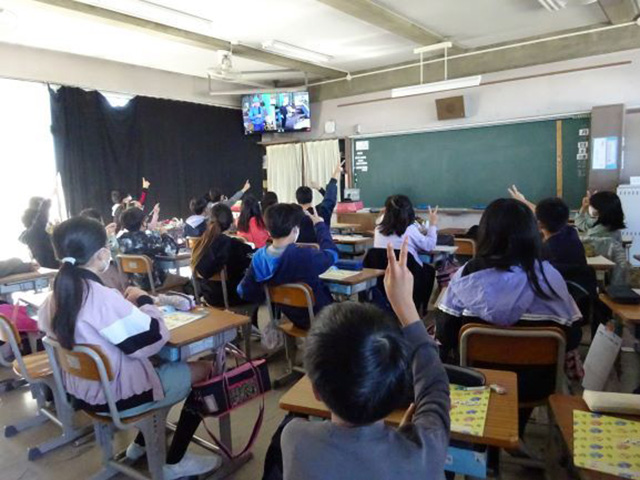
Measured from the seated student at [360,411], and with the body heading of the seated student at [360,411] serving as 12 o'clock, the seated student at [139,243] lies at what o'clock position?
the seated student at [139,243] is roughly at 11 o'clock from the seated student at [360,411].

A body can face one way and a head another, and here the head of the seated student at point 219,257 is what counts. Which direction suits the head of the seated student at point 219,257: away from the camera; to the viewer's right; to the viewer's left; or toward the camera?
away from the camera

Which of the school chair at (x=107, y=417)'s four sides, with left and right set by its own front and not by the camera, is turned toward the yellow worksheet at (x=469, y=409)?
right

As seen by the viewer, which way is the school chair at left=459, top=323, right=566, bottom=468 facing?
away from the camera

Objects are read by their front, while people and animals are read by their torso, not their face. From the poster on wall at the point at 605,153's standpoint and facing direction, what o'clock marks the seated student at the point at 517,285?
The seated student is roughly at 12 o'clock from the poster on wall.

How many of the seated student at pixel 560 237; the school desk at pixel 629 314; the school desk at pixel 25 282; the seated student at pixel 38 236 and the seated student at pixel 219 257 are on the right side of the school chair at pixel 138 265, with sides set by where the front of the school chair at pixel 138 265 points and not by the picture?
3

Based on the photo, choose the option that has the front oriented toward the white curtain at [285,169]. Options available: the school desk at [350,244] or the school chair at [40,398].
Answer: the school chair

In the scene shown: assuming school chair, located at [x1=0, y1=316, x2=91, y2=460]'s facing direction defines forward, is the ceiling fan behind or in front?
in front

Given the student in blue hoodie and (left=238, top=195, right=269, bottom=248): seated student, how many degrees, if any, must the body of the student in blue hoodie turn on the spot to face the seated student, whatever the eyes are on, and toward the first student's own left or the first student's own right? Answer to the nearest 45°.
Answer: approximately 45° to the first student's own left

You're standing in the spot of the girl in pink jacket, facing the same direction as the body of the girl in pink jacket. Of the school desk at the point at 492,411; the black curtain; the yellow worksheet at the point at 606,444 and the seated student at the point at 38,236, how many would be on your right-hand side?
2

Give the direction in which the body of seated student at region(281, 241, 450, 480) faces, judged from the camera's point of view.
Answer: away from the camera

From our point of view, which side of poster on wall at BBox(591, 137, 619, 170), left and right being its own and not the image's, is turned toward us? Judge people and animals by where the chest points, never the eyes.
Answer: front

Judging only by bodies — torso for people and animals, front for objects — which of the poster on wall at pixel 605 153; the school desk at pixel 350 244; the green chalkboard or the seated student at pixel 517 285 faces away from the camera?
the seated student

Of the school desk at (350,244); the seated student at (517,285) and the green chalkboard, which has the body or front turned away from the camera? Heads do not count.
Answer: the seated student

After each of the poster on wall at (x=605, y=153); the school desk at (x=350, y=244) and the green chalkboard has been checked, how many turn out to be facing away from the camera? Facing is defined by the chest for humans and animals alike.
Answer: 0

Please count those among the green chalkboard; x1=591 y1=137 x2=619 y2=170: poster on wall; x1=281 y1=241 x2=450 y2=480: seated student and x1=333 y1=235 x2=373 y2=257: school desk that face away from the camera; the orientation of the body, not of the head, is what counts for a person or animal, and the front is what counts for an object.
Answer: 1

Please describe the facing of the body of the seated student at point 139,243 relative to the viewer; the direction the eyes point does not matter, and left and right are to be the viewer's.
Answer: facing away from the viewer and to the right of the viewer

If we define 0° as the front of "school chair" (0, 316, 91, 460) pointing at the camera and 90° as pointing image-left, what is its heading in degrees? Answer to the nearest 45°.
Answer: approximately 225°

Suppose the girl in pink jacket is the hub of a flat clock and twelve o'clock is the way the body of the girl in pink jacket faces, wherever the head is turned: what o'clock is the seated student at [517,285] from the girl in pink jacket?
The seated student is roughly at 2 o'clock from the girl in pink jacket.

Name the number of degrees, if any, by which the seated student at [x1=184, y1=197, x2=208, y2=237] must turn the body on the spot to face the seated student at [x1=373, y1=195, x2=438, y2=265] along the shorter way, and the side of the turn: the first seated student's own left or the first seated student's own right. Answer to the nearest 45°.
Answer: approximately 90° to the first seated student's own right

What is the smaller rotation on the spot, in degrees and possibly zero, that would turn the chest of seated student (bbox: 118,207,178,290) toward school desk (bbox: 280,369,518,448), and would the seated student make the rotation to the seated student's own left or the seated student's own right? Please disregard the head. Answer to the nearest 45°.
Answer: approximately 135° to the seated student's own right

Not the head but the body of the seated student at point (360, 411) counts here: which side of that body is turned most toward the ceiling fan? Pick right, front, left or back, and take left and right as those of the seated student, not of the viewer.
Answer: front
